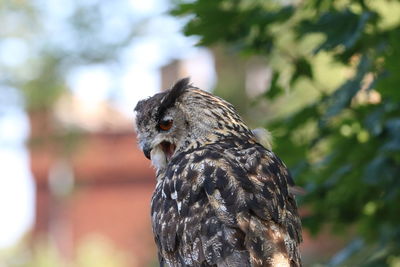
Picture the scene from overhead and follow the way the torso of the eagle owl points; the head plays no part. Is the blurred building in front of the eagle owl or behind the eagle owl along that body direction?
in front

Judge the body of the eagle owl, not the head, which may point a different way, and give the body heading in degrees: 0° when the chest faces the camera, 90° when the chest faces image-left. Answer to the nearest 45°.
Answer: approximately 135°
